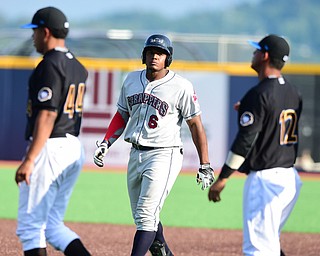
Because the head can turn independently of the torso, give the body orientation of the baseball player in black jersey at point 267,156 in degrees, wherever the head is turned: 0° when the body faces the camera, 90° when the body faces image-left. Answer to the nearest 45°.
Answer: approximately 135°

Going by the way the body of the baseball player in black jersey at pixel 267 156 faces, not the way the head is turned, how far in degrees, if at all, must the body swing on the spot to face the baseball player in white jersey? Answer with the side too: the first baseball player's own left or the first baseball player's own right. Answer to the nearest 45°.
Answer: approximately 45° to the first baseball player's own left

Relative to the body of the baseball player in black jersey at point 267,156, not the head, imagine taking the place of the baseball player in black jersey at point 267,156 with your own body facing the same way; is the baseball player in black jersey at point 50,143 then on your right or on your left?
on your left
